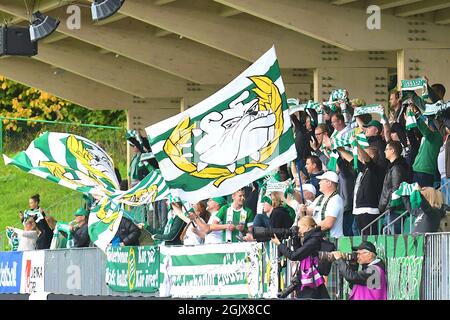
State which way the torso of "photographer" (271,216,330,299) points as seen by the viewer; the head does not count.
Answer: to the viewer's left

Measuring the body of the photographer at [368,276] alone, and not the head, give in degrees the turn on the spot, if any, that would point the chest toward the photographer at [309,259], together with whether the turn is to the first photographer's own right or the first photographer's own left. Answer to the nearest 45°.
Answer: approximately 45° to the first photographer's own right

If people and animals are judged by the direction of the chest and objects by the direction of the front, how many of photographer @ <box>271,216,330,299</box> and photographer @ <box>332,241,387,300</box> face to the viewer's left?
2

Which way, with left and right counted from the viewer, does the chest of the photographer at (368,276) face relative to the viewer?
facing to the left of the viewer

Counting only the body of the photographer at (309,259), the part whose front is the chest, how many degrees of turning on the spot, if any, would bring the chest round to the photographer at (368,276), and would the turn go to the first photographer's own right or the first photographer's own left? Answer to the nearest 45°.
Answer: approximately 135° to the first photographer's own left

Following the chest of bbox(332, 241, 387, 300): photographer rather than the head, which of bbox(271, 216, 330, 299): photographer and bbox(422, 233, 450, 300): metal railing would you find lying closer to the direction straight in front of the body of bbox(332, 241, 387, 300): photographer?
the photographer
